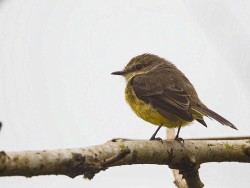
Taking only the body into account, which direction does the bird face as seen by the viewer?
to the viewer's left
